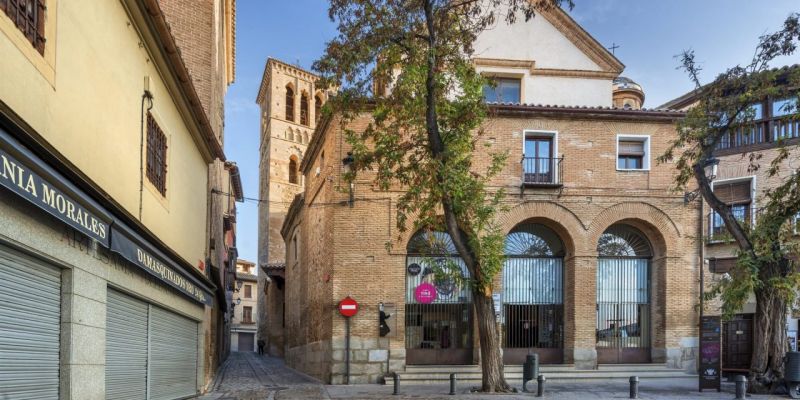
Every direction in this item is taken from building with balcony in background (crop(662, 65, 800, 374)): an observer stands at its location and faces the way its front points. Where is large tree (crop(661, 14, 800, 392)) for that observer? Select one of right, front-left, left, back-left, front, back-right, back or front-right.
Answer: front-left

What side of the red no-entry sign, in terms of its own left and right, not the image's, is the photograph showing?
front

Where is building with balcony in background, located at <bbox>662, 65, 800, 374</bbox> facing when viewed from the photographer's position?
facing the viewer and to the left of the viewer

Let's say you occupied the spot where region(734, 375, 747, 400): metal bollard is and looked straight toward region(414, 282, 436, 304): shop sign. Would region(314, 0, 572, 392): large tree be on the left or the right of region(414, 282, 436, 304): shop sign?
left

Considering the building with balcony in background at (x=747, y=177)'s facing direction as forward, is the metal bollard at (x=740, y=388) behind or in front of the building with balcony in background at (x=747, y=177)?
in front

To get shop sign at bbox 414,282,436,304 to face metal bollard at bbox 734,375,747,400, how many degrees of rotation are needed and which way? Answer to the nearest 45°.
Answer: approximately 45° to its left

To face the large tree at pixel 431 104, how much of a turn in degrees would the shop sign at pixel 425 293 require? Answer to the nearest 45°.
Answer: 0° — it already faces it

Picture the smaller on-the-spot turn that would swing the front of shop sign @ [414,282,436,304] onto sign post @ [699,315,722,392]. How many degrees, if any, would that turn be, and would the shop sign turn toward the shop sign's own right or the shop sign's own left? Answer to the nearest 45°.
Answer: approximately 45° to the shop sign's own left

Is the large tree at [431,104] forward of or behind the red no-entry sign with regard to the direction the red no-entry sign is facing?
forward

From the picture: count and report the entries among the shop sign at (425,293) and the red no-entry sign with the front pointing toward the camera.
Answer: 2

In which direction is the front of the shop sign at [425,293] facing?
toward the camera

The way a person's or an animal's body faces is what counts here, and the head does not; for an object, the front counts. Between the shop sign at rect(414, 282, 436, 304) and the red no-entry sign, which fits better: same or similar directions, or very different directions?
same or similar directions
